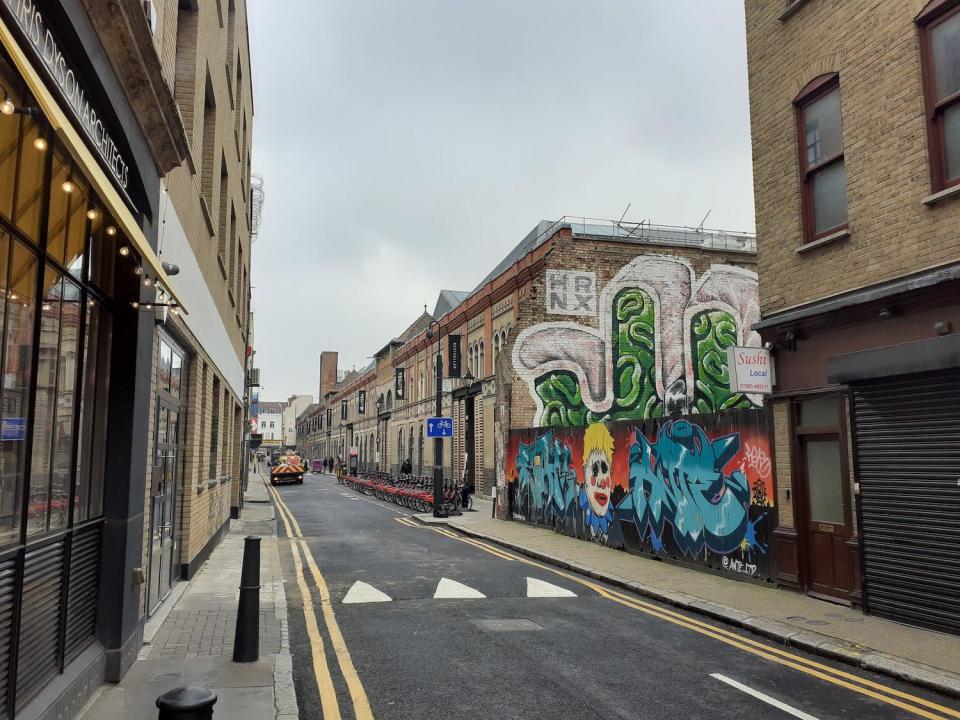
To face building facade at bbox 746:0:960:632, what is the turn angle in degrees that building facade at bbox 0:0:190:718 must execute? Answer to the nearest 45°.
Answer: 0° — it already faces it

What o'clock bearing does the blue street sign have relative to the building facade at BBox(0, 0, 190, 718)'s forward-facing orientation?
The blue street sign is roughly at 10 o'clock from the building facade.

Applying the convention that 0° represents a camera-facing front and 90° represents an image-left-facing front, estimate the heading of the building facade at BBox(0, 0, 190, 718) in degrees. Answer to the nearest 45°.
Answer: approximately 270°

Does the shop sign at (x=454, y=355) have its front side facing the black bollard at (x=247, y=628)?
yes

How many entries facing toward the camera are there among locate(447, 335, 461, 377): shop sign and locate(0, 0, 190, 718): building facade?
1

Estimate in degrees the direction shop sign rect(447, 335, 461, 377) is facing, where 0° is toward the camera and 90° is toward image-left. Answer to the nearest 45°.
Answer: approximately 0°

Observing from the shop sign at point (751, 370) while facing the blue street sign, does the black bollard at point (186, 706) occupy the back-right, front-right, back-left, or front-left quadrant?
back-left

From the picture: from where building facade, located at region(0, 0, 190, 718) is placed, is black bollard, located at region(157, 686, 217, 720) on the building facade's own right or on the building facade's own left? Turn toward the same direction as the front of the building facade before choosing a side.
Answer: on the building facade's own right

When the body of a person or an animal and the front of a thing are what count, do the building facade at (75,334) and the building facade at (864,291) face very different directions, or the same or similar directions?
very different directions

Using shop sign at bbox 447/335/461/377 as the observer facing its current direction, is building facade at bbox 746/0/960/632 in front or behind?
in front

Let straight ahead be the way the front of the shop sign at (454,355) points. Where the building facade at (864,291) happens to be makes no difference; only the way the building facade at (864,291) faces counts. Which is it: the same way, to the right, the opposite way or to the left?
to the right
